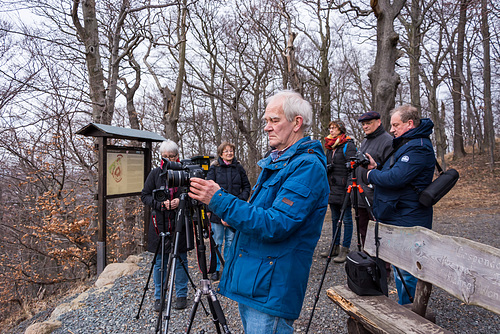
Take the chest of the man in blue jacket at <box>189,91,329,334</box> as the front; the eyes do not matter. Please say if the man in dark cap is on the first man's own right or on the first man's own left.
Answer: on the first man's own right

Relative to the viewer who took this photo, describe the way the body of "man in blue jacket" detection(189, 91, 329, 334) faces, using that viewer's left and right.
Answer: facing to the left of the viewer

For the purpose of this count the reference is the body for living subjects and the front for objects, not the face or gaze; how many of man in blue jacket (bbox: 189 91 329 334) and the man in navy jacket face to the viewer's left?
2

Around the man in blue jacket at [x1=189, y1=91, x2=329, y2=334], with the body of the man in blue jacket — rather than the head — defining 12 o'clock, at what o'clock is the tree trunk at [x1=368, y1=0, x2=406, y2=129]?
The tree trunk is roughly at 4 o'clock from the man in blue jacket.

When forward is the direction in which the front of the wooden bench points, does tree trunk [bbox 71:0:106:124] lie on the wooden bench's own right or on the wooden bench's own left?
on the wooden bench's own right

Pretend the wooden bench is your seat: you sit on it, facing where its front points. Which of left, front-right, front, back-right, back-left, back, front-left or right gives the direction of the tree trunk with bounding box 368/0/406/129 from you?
back-right

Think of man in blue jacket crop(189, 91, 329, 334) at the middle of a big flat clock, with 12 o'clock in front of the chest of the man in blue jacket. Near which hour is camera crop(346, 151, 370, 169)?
The camera is roughly at 4 o'clock from the man in blue jacket.

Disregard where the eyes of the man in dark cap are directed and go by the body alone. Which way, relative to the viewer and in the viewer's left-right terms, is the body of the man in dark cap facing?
facing the viewer and to the left of the viewer

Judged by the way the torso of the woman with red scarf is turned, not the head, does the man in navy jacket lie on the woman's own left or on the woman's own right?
on the woman's own left

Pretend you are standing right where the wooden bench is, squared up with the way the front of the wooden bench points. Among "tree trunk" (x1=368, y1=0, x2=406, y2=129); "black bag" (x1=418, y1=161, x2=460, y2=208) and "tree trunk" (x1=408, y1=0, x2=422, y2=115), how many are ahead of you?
0

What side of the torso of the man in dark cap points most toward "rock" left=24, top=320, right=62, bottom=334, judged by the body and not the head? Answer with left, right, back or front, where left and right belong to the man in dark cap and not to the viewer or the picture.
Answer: front

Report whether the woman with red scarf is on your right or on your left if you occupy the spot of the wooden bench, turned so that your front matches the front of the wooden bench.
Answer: on your right

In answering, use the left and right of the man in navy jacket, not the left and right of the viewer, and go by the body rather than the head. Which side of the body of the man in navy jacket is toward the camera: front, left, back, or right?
left

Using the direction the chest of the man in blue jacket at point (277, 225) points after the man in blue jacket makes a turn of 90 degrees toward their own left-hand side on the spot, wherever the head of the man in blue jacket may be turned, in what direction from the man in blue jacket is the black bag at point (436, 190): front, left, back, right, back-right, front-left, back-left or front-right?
back-left

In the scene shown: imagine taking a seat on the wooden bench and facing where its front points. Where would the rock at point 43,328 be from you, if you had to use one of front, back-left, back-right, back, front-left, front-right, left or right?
front-right

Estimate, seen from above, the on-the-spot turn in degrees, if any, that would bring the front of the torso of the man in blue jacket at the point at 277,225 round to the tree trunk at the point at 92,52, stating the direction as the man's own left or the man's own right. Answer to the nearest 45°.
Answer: approximately 45° to the man's own right

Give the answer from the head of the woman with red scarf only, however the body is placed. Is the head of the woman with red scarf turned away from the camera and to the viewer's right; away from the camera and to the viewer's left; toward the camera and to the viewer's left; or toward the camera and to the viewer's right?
toward the camera and to the viewer's left

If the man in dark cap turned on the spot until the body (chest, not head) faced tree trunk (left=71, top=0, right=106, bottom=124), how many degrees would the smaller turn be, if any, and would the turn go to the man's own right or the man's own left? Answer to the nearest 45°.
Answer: approximately 45° to the man's own right

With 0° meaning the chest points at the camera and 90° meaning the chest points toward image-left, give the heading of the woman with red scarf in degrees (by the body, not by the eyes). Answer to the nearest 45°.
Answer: approximately 45°
